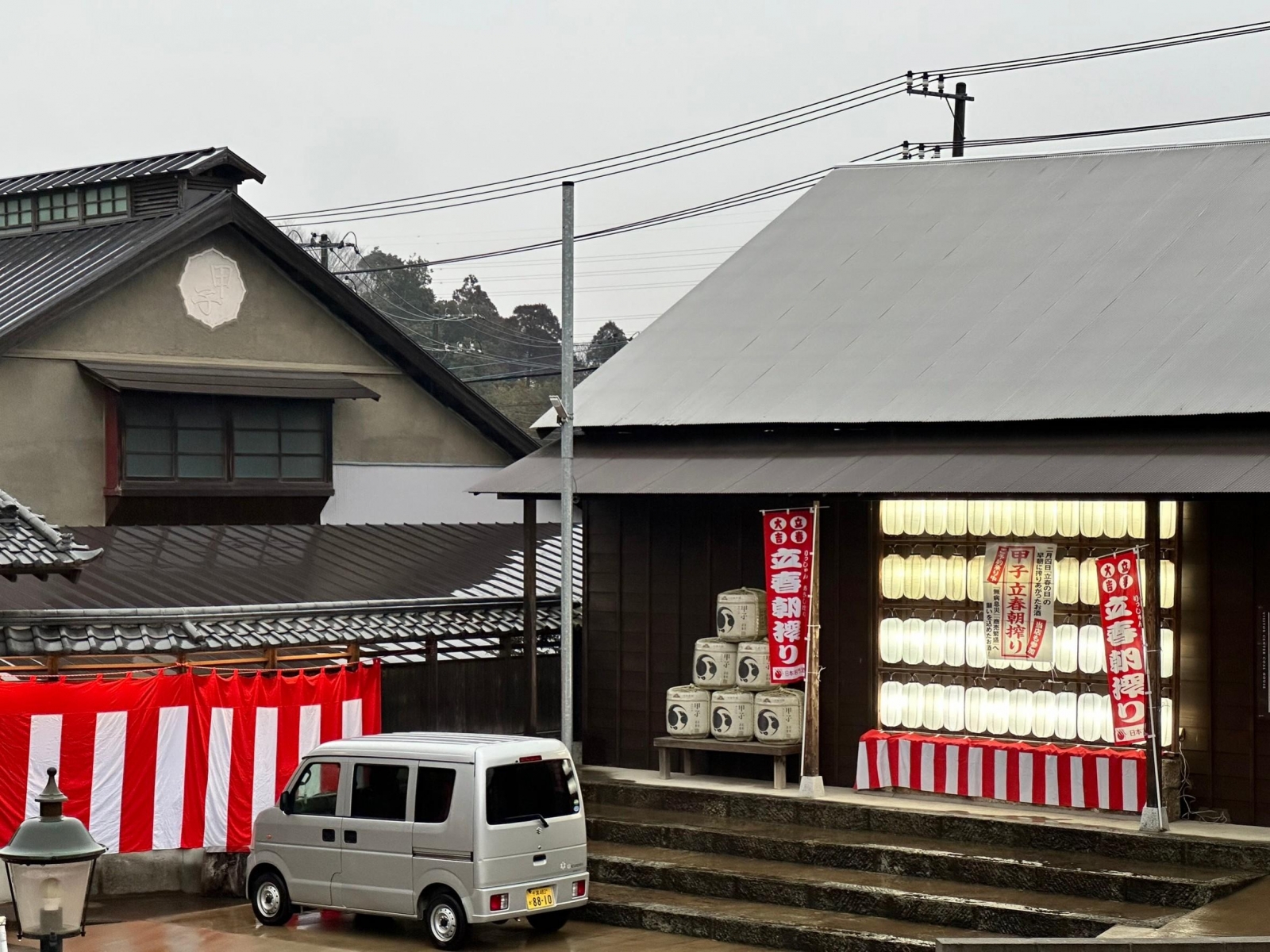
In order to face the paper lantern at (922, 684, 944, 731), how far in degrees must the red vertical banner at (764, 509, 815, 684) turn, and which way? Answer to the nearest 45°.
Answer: approximately 90° to its left

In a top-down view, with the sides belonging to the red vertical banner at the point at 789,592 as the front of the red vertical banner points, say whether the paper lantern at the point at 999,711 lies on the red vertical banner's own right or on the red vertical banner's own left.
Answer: on the red vertical banner's own left

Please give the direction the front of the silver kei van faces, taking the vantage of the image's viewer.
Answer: facing away from the viewer and to the left of the viewer

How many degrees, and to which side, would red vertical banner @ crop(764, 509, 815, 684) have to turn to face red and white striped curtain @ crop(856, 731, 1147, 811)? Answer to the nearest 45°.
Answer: approximately 90° to its left

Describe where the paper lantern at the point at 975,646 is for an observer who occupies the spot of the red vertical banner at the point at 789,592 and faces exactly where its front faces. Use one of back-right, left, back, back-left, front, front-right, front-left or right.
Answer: left

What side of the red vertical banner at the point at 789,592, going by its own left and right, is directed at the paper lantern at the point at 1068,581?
left

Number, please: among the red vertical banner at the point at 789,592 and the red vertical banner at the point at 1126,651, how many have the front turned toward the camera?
2

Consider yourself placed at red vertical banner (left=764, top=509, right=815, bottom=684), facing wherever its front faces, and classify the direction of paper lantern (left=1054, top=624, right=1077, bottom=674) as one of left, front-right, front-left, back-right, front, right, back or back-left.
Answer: left

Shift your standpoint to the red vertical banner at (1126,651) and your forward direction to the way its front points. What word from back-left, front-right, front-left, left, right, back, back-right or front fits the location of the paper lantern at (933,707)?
back-right

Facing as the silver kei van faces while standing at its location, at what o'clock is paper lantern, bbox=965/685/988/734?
The paper lantern is roughly at 4 o'clock from the silver kei van.

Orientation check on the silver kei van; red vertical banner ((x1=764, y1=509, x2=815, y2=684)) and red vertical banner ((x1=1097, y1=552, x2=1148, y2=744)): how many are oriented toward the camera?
2

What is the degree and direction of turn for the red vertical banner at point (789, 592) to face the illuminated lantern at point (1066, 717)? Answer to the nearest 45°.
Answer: approximately 90° to its left

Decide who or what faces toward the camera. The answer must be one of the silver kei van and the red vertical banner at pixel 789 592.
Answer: the red vertical banner

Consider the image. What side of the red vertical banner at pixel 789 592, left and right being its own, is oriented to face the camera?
front
